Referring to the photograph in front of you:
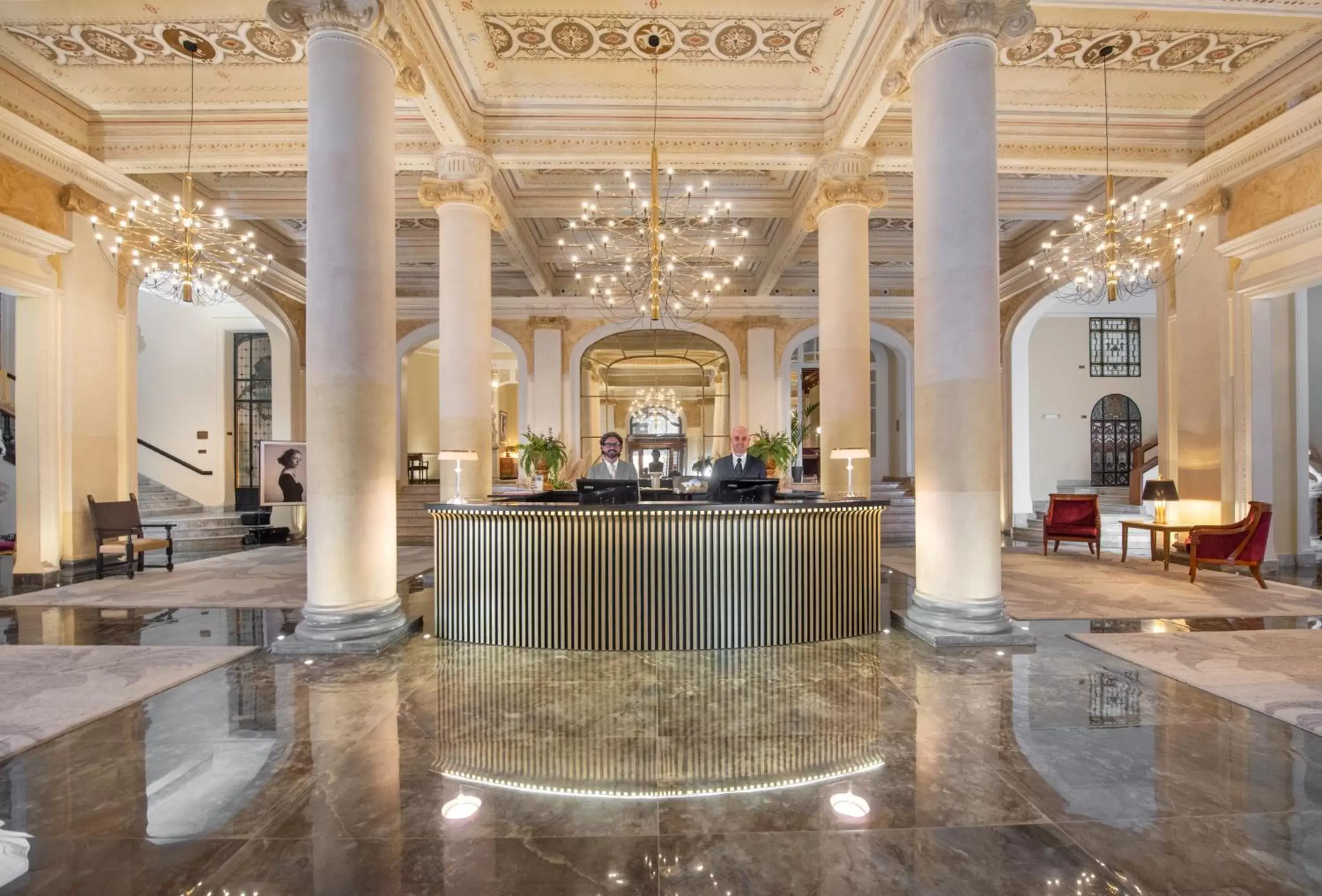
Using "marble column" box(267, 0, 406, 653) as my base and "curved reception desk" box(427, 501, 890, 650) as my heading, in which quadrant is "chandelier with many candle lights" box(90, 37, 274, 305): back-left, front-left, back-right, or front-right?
back-left

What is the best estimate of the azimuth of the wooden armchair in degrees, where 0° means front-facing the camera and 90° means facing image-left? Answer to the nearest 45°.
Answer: approximately 315°

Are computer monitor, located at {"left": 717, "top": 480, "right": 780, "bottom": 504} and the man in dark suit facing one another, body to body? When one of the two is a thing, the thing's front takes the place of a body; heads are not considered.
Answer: yes

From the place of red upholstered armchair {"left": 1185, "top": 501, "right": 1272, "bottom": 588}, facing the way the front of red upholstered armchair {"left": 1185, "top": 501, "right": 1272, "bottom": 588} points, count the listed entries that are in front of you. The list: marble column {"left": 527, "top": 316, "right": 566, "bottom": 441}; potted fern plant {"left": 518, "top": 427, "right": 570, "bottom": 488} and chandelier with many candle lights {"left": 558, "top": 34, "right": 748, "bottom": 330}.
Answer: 3

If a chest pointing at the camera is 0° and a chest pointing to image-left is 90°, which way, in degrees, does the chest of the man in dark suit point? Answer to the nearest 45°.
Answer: approximately 0°
